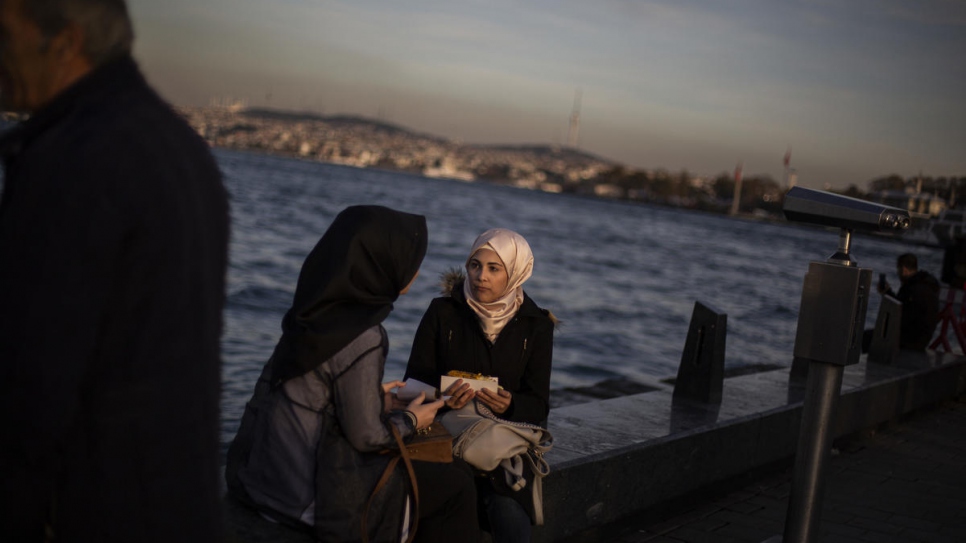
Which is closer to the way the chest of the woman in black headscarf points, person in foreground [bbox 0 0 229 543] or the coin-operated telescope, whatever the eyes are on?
the coin-operated telescope

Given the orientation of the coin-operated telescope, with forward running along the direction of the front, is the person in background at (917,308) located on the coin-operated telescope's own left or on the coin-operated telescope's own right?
on the coin-operated telescope's own right

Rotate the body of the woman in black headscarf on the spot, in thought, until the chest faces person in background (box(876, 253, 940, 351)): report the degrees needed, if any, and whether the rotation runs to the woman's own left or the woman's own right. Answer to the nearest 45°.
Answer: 0° — they already face them

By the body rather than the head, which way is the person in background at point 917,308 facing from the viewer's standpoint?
to the viewer's left

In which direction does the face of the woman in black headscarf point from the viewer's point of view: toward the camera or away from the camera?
away from the camera

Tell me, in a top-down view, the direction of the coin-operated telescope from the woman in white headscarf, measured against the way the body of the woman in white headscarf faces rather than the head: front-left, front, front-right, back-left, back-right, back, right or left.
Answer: back-left

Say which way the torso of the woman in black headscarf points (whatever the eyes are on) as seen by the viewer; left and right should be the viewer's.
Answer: facing away from the viewer and to the right of the viewer
